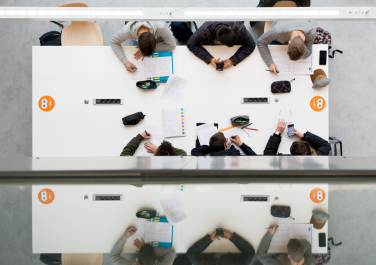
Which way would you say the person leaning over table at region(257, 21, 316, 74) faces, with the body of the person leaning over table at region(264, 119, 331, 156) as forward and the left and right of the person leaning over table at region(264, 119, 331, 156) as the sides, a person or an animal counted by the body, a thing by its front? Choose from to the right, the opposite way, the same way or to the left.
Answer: the opposite way

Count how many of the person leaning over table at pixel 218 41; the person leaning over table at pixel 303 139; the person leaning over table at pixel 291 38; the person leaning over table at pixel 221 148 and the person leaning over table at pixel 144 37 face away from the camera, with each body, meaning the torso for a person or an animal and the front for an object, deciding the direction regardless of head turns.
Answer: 2

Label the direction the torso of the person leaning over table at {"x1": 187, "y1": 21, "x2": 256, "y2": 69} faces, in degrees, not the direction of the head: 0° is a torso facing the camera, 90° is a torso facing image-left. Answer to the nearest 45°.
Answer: approximately 0°

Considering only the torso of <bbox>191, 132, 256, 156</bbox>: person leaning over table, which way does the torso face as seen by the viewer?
away from the camera

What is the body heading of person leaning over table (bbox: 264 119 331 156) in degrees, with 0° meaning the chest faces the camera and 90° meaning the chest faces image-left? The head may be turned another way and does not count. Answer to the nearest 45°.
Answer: approximately 180°
